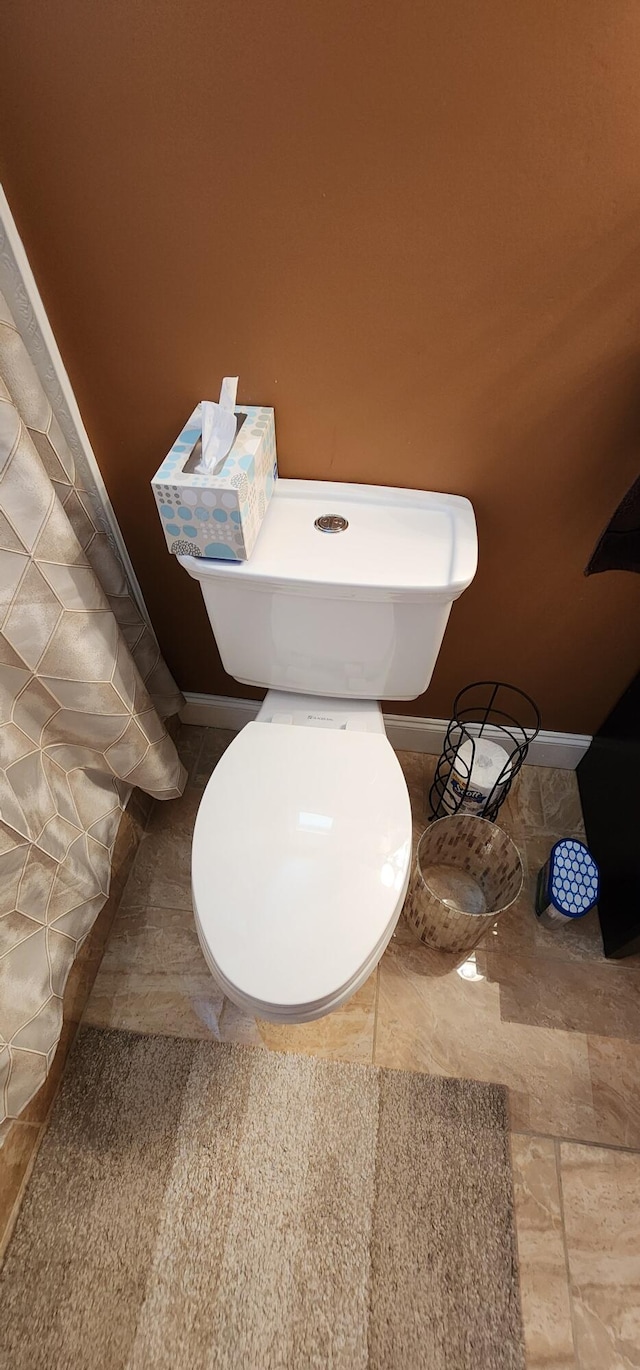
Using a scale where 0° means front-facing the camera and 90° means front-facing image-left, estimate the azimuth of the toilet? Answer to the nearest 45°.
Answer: approximately 0°
